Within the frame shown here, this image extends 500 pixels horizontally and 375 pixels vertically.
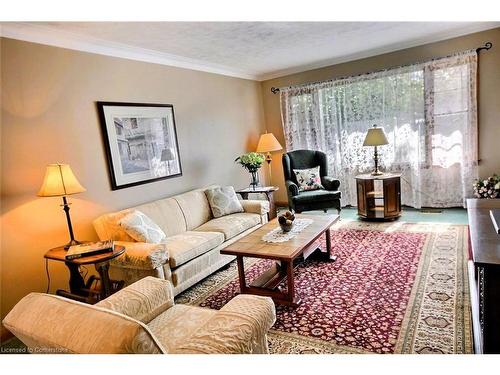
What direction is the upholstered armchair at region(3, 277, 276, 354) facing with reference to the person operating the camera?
facing away from the viewer and to the right of the viewer

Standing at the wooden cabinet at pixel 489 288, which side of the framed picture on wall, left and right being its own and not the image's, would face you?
front

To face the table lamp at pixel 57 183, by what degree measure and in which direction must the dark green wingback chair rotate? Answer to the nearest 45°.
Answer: approximately 90° to its right

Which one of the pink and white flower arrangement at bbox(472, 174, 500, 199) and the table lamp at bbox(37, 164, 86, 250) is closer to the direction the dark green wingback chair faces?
the pink and white flower arrangement

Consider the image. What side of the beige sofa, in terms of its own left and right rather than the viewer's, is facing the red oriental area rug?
front

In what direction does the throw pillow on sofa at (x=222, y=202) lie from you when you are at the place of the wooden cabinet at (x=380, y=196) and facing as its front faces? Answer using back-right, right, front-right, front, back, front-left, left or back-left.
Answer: front-right

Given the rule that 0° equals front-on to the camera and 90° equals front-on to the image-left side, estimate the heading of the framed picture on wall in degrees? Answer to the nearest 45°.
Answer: approximately 315°

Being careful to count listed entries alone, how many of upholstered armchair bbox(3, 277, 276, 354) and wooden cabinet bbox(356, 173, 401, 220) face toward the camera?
1

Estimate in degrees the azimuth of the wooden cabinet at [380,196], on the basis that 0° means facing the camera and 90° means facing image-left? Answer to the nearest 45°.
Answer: approximately 0°

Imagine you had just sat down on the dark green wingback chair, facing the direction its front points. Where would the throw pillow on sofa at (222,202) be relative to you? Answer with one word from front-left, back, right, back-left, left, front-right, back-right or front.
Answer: right

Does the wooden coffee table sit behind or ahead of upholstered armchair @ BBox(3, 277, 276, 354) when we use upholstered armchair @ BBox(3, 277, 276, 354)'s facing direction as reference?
ahead

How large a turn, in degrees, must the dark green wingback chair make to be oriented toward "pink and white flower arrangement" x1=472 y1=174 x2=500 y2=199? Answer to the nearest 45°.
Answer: approximately 45° to its left

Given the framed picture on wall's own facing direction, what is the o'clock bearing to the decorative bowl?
The decorative bowl is roughly at 12 o'clock from the framed picture on wall.
